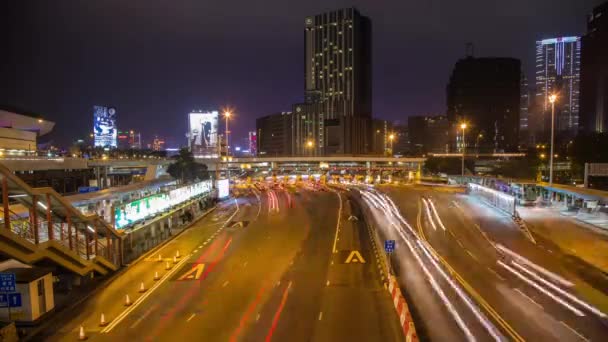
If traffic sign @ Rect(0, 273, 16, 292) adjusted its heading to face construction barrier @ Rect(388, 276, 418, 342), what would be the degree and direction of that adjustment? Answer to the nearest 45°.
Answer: approximately 45° to its left

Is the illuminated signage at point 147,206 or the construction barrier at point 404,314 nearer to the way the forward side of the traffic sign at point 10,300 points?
the construction barrier

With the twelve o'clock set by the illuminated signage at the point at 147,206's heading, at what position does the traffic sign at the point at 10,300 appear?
The traffic sign is roughly at 2 o'clock from the illuminated signage.

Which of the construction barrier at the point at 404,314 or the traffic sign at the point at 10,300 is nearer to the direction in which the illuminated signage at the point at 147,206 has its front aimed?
the construction barrier

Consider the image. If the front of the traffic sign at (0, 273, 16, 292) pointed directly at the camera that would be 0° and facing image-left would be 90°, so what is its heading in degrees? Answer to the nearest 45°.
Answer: approximately 0°

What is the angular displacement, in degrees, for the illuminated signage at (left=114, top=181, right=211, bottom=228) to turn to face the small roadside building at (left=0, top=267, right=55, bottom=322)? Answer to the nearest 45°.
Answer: approximately 45° to its right

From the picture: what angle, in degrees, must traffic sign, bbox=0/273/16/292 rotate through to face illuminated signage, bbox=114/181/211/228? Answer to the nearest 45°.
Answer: approximately 135° to its left

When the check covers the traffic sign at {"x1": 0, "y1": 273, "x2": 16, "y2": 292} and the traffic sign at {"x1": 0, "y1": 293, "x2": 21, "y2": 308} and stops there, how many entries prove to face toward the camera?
2
